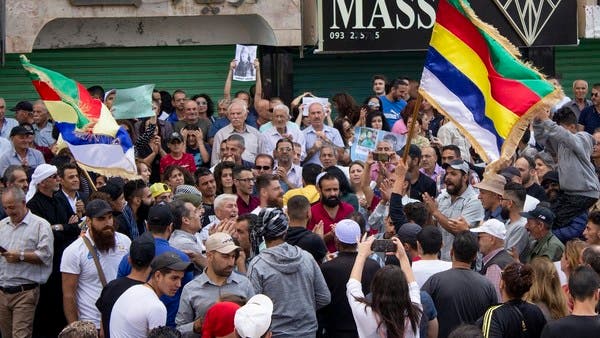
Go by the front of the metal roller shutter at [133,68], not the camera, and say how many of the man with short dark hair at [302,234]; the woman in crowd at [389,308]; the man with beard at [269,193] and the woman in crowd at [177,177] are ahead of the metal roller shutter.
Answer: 4

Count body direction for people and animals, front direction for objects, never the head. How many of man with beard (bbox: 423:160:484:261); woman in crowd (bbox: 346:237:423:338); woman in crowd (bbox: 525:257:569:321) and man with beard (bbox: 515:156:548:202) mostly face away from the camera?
2

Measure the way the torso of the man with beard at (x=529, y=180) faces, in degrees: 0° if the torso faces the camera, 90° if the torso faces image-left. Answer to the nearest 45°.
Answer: approximately 45°

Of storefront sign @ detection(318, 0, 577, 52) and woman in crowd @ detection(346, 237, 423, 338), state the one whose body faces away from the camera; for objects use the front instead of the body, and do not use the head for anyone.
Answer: the woman in crowd

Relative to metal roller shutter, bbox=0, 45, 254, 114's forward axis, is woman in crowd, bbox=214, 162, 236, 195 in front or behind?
in front

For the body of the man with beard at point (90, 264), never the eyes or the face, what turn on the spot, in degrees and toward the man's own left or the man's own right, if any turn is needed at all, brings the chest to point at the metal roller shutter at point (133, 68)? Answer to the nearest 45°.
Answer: approximately 135° to the man's own left

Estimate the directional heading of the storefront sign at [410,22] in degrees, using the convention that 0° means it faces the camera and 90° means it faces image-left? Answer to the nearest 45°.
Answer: approximately 0°

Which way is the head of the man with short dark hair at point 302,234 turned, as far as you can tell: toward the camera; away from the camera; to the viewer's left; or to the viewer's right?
away from the camera

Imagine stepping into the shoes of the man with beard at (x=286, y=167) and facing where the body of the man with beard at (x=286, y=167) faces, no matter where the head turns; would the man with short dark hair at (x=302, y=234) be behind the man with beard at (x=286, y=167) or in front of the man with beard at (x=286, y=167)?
in front

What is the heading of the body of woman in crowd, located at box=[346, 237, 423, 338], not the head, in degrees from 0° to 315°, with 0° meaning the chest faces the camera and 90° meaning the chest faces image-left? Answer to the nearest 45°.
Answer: approximately 180°

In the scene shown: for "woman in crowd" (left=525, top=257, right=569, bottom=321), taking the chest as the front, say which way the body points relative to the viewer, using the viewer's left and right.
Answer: facing away from the viewer

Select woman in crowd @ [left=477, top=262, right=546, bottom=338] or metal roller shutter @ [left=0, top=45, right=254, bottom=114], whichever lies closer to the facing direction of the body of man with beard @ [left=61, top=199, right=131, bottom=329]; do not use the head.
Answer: the woman in crowd

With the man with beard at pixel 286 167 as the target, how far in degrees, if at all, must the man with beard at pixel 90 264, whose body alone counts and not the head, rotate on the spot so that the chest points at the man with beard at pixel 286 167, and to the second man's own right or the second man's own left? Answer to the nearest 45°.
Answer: approximately 90° to the second man's own left
